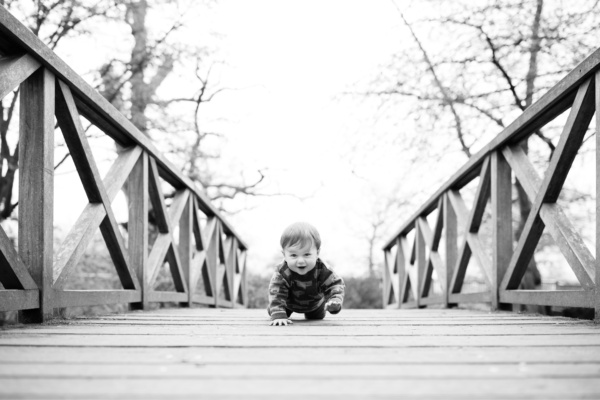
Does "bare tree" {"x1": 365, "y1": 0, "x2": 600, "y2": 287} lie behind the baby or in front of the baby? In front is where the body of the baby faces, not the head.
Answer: behind

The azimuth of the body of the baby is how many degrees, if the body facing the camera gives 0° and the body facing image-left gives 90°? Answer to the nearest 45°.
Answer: approximately 0°
